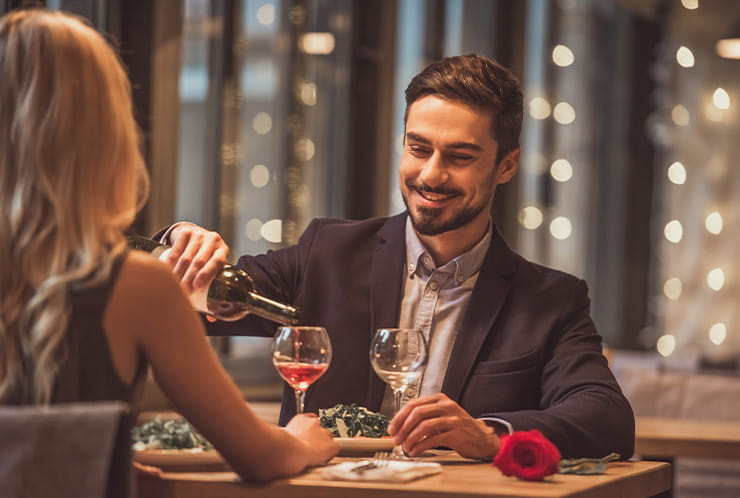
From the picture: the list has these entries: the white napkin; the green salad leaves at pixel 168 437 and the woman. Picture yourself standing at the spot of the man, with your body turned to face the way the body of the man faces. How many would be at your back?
0

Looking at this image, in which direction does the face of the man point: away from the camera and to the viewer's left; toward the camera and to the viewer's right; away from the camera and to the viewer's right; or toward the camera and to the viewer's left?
toward the camera and to the viewer's left

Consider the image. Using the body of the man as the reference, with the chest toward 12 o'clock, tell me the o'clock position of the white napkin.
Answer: The white napkin is roughly at 11 o'clock from the man.

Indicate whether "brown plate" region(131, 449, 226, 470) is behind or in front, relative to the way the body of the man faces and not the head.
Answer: in front

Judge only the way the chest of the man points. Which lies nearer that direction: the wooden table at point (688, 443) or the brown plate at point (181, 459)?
the brown plate

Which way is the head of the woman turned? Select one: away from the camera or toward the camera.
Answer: away from the camera

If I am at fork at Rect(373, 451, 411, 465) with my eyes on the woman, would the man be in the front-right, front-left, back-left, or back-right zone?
back-right

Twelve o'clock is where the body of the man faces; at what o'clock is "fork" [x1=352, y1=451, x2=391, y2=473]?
The fork is roughly at 11 o'clock from the man.

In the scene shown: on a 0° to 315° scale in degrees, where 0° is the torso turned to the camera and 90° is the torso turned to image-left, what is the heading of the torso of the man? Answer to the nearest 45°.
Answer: approximately 45°

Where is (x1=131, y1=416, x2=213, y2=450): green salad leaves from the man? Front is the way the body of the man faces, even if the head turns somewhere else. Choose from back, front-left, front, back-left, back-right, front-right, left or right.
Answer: front

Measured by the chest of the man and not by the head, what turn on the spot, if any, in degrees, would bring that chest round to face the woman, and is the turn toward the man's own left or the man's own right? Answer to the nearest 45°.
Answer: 0° — they already face them

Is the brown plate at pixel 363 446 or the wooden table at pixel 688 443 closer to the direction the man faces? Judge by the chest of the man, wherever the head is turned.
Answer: the brown plate
